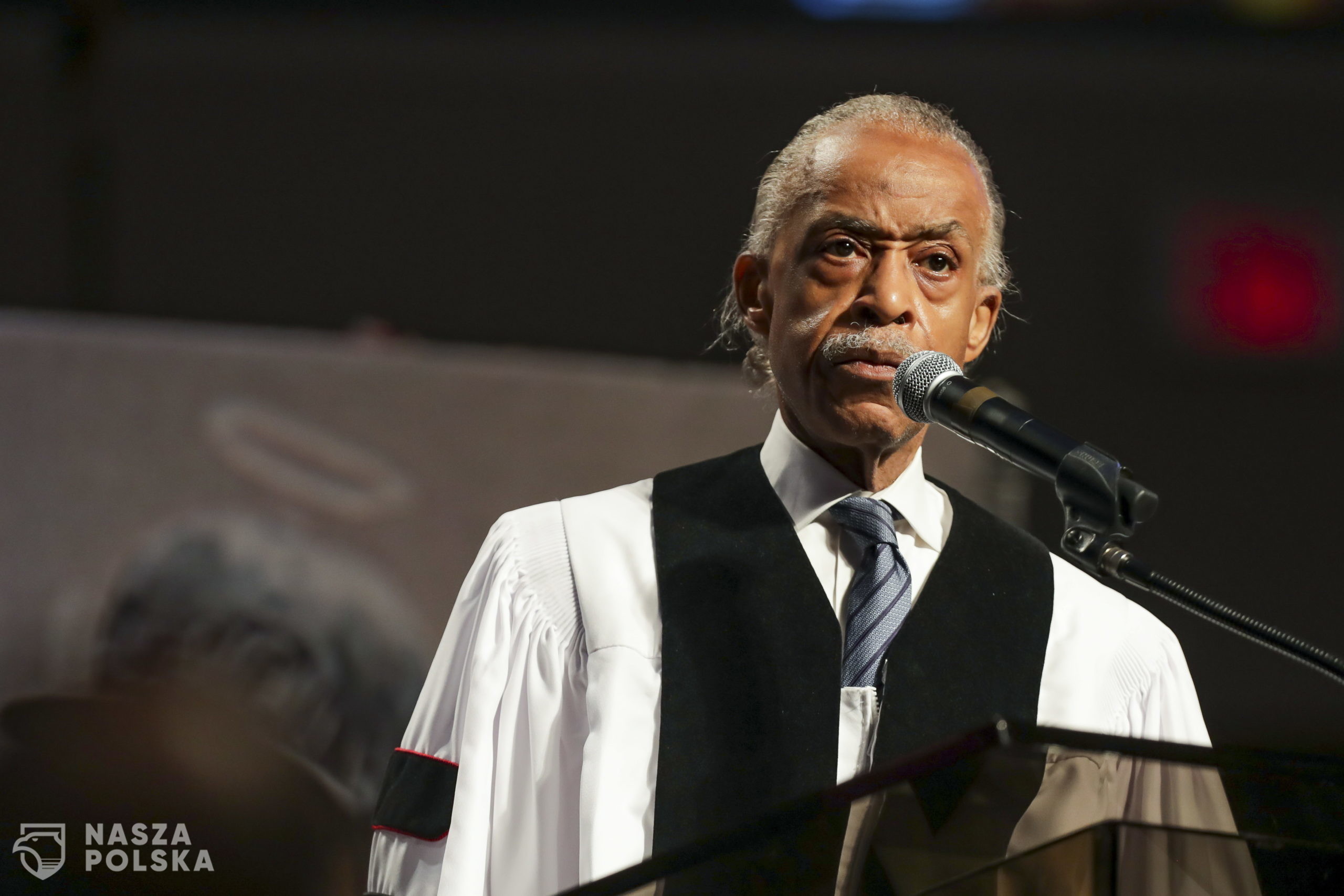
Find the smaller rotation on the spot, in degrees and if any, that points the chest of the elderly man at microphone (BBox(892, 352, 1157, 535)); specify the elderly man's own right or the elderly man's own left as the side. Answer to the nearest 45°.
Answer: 0° — they already face it

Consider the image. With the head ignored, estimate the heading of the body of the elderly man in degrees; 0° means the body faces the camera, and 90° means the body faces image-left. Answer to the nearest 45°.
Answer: approximately 0°
